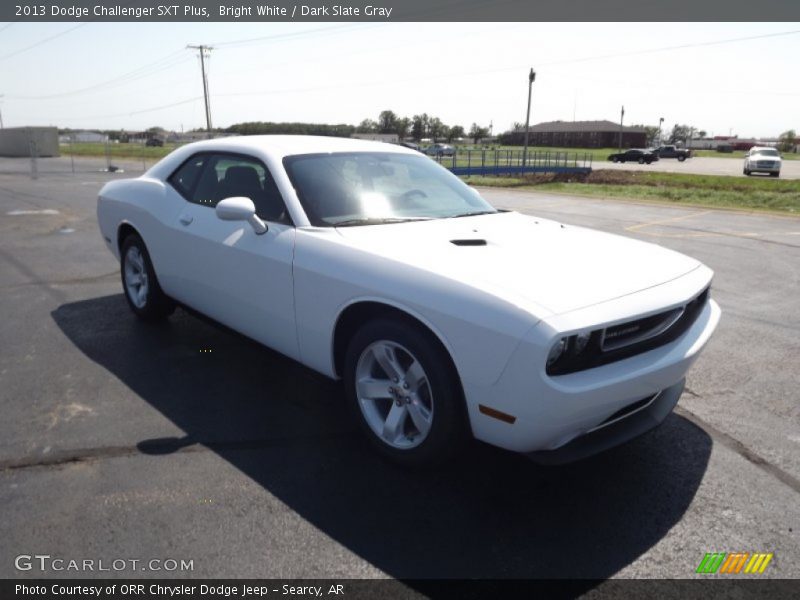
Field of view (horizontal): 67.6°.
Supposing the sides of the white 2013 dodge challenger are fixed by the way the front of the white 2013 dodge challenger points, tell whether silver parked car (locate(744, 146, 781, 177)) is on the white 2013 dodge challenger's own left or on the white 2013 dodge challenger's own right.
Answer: on the white 2013 dodge challenger's own left

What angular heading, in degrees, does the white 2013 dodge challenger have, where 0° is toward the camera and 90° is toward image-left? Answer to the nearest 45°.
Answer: approximately 315°
